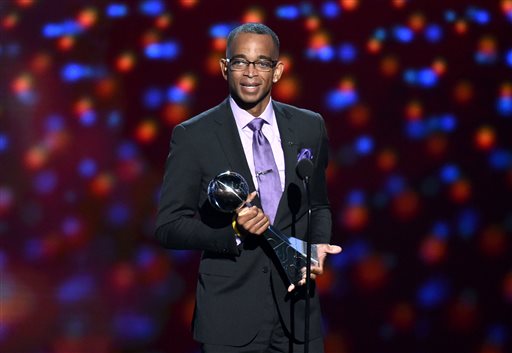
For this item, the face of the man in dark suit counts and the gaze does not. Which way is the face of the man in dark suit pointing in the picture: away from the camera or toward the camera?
toward the camera

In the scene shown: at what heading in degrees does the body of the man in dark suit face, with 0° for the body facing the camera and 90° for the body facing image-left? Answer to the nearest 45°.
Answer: approximately 0°
